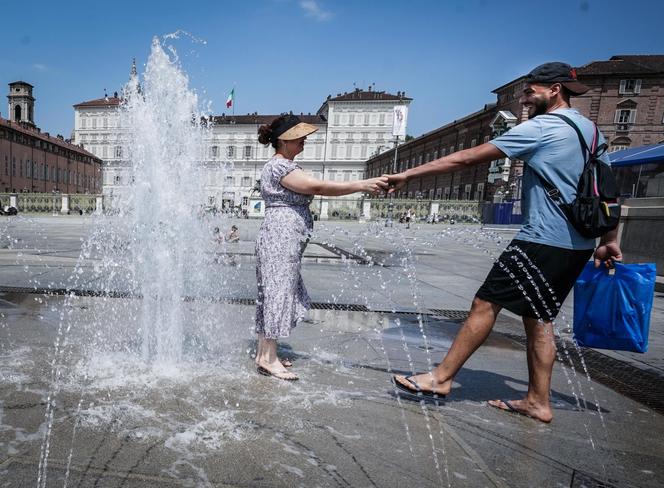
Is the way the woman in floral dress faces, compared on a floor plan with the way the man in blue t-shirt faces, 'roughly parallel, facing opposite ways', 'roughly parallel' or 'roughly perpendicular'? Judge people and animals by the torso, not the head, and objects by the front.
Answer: roughly parallel, facing opposite ways

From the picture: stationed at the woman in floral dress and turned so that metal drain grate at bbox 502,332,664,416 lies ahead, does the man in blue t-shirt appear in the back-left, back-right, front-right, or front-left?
front-right

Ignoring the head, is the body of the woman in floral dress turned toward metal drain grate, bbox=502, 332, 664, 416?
yes

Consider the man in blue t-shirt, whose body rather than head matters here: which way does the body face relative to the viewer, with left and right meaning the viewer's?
facing to the left of the viewer

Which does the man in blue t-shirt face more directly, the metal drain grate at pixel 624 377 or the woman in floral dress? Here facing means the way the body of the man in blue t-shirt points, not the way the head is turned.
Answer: the woman in floral dress

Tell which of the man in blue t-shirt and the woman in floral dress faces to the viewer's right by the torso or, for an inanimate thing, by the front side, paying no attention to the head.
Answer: the woman in floral dress

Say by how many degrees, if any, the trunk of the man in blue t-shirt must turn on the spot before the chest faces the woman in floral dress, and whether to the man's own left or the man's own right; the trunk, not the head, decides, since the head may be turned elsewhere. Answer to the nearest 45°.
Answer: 0° — they already face them

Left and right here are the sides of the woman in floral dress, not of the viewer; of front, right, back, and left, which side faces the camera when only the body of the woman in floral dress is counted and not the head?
right

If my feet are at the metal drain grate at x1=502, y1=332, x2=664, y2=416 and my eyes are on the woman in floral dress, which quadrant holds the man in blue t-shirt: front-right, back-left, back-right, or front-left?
front-left

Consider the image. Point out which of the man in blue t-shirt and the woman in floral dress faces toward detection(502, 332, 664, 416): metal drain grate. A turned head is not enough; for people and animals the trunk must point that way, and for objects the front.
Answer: the woman in floral dress

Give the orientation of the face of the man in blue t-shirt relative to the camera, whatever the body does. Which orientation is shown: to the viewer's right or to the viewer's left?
to the viewer's left

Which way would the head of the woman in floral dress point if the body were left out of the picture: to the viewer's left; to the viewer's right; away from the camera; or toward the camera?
to the viewer's right

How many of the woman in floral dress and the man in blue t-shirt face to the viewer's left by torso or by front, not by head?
1

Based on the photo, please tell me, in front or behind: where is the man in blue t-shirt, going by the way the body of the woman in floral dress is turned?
in front

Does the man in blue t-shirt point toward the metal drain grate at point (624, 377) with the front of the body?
no
